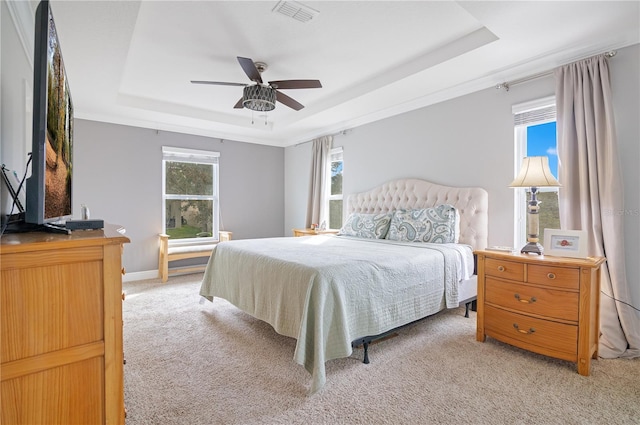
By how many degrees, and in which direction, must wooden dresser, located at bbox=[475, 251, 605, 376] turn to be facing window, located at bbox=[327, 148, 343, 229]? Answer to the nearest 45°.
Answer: approximately 90° to its right

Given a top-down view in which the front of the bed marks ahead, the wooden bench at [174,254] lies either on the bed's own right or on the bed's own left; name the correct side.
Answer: on the bed's own right

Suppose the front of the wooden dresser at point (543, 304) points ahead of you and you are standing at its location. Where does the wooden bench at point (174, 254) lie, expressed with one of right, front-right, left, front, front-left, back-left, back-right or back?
front-right

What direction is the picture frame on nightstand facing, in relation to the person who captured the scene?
facing the viewer

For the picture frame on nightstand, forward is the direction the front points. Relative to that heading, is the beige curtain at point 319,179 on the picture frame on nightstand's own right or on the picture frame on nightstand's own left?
on the picture frame on nightstand's own right

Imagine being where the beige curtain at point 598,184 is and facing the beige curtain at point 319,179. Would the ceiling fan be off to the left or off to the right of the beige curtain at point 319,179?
left

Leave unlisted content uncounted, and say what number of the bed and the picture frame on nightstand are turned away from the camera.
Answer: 0

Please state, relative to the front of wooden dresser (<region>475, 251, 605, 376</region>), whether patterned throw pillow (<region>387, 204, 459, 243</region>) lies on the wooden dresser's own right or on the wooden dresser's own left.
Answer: on the wooden dresser's own right

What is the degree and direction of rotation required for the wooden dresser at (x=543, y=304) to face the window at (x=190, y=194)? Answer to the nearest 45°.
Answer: approximately 45° to its right

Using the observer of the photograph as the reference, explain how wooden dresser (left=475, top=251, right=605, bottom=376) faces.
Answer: facing the viewer and to the left of the viewer
